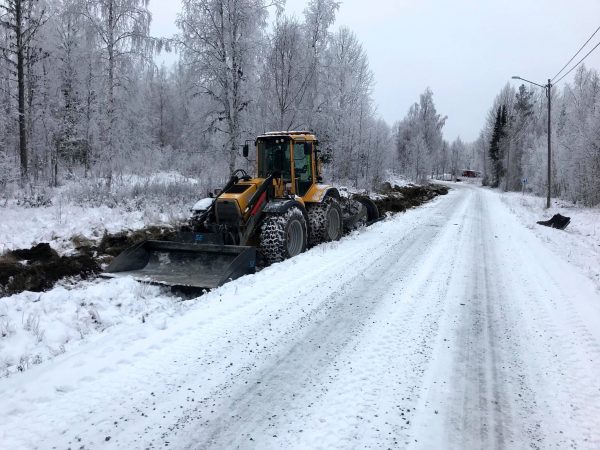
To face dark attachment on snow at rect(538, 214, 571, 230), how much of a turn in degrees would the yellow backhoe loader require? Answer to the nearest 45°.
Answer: approximately 180°

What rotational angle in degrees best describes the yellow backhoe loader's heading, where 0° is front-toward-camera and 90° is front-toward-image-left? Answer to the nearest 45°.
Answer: approximately 45°
